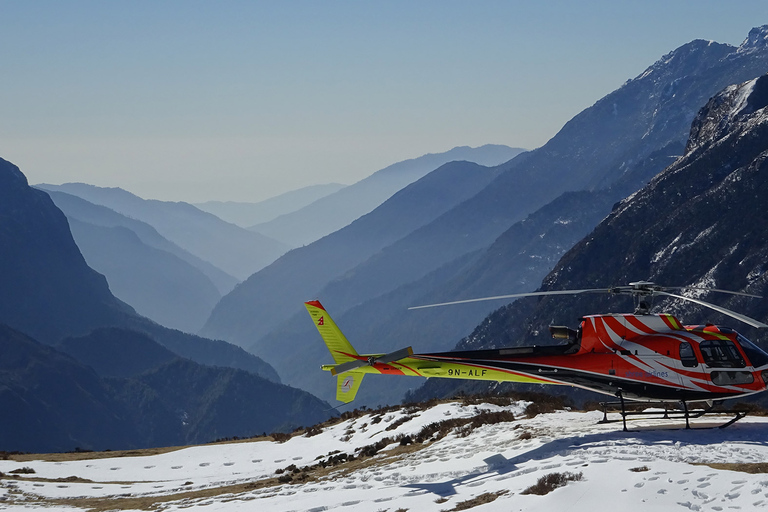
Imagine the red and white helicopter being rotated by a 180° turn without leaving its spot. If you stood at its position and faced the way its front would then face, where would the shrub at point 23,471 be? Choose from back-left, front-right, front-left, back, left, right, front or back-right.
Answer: front

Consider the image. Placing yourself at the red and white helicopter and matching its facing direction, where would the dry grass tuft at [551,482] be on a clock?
The dry grass tuft is roughly at 4 o'clock from the red and white helicopter.

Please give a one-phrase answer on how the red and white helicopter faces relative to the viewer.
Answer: facing to the right of the viewer
